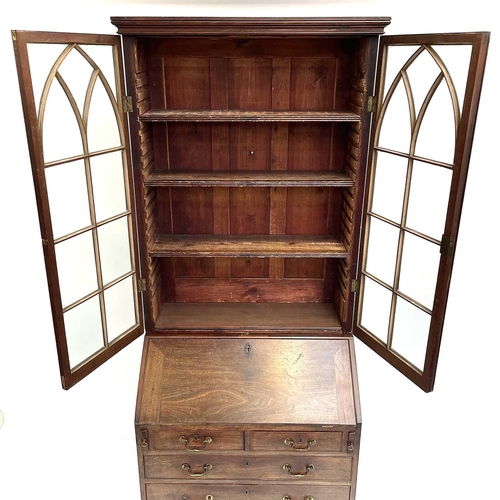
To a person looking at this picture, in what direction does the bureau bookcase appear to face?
facing the viewer
